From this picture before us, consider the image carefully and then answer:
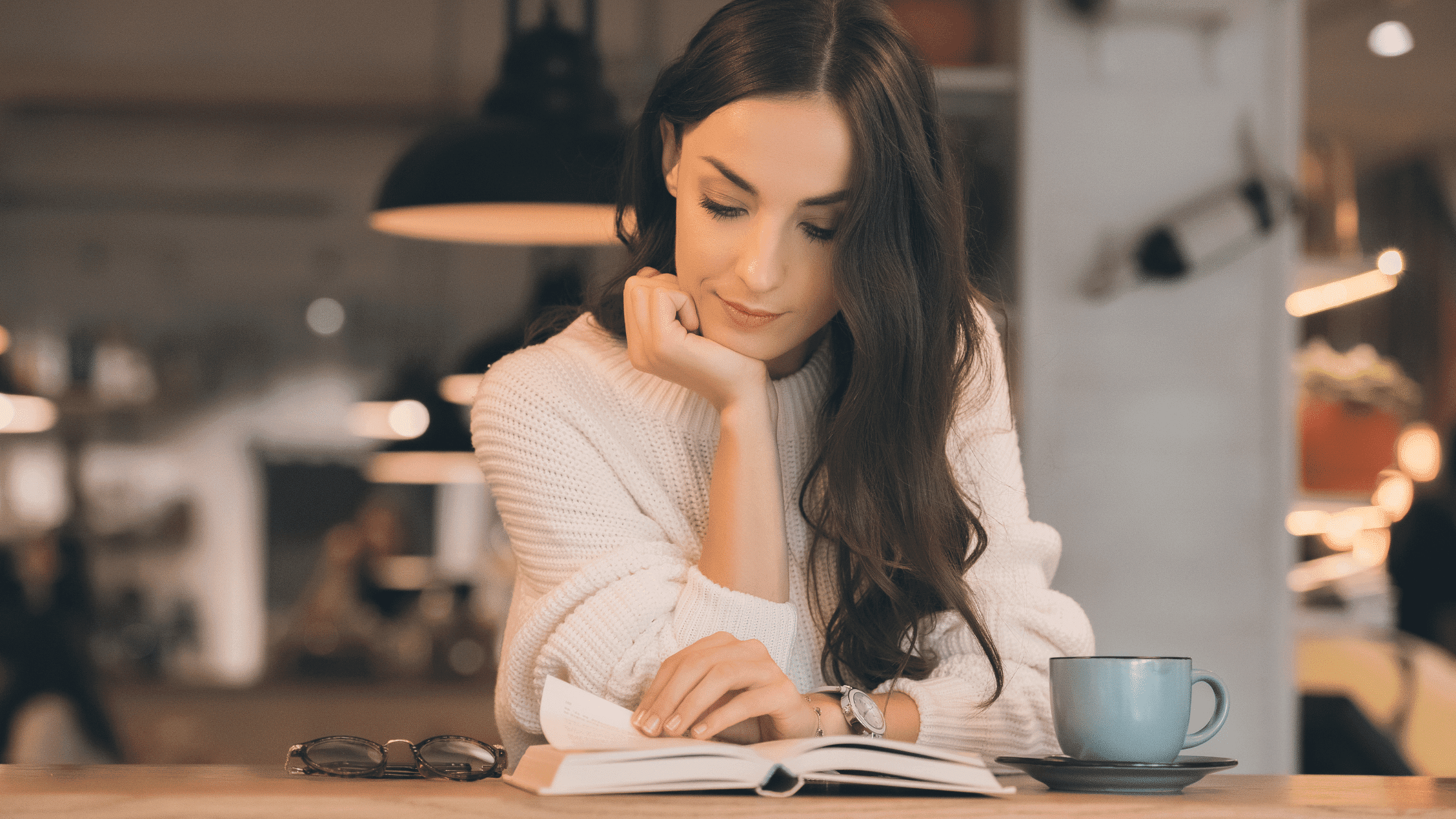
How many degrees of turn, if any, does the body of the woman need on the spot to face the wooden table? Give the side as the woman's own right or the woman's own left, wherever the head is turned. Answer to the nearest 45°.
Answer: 0° — they already face it

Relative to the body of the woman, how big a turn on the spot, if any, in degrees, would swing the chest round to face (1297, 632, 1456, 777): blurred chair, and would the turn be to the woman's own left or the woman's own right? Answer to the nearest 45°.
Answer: approximately 135° to the woman's own left

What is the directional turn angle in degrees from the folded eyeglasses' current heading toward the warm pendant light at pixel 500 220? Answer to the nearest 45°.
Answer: approximately 180°

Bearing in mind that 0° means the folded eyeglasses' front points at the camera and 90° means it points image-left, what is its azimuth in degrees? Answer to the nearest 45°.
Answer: approximately 0°

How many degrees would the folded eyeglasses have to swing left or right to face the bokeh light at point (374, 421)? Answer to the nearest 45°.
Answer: approximately 180°

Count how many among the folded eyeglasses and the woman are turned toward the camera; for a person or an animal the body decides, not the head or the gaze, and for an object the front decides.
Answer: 2

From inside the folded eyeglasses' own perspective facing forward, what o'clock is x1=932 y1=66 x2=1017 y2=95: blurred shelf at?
The blurred shelf is roughly at 7 o'clock from the folded eyeglasses.

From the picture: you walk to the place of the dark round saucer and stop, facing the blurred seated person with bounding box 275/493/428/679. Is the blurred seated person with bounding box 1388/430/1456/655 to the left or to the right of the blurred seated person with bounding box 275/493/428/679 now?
right

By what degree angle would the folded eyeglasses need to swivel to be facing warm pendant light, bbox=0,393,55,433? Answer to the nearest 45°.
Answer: approximately 180°

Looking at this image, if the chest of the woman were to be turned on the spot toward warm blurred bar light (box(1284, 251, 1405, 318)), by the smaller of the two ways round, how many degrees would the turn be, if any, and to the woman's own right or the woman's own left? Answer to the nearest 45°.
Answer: approximately 135° to the woman's own left

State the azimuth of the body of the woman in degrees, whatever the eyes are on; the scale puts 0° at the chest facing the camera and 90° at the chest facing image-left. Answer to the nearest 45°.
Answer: approximately 0°

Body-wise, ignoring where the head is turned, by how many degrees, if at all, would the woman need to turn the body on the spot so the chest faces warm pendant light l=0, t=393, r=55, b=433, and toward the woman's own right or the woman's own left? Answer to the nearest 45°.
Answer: approximately 135° to the woman's own right
